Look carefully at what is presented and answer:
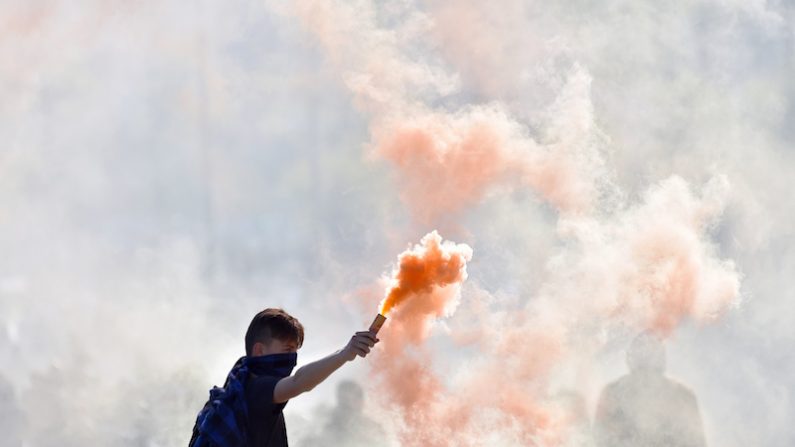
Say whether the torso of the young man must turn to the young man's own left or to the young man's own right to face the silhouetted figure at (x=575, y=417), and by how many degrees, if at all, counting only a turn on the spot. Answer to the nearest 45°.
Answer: approximately 45° to the young man's own left

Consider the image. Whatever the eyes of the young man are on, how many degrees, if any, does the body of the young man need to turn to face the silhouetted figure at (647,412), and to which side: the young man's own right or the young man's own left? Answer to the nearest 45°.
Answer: approximately 45° to the young man's own left

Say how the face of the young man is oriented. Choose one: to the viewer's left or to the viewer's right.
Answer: to the viewer's right

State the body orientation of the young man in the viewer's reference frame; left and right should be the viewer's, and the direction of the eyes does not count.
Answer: facing to the right of the viewer
